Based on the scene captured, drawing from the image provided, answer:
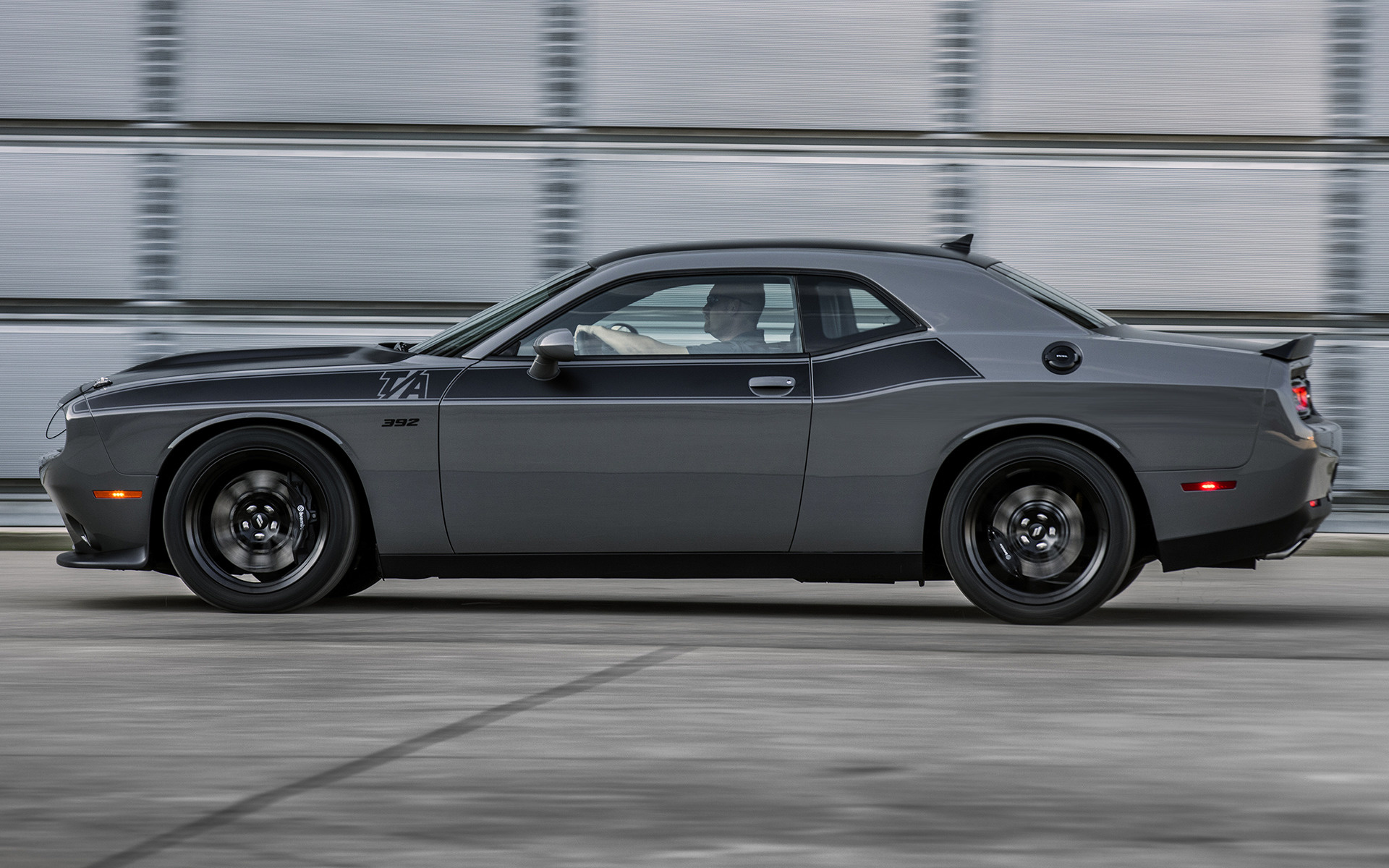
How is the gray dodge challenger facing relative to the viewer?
to the viewer's left

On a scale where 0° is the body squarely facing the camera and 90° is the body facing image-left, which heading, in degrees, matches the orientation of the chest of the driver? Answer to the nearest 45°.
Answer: approximately 90°

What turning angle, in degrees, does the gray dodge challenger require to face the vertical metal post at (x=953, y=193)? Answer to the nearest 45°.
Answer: approximately 90° to its right

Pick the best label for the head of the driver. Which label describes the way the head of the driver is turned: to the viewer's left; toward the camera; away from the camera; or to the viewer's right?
to the viewer's left

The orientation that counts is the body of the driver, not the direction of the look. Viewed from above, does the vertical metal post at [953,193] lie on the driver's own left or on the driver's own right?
on the driver's own right
